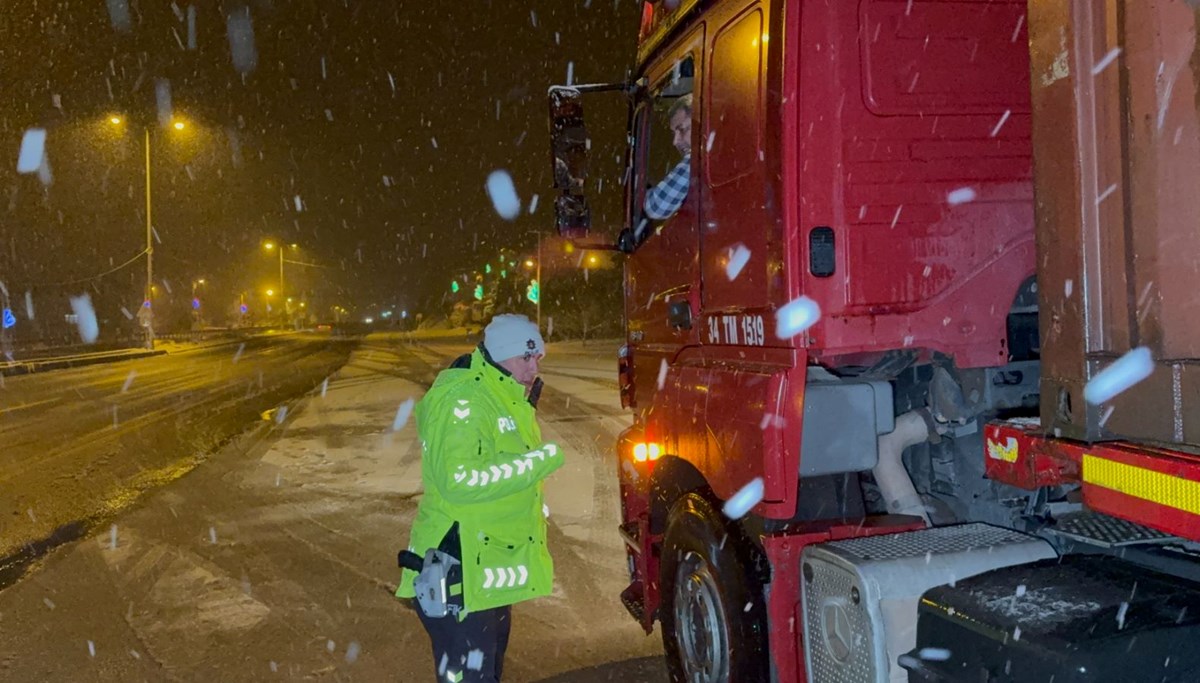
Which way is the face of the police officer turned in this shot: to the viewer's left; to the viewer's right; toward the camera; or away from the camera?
to the viewer's right

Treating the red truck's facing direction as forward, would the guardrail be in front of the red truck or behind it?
in front

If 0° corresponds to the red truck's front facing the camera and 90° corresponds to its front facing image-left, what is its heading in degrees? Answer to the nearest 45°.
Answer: approximately 135°

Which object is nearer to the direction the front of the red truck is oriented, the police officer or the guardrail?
the guardrail

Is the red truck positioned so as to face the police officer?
no
